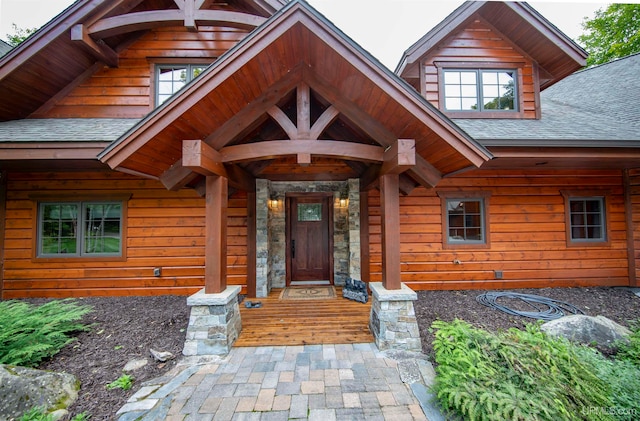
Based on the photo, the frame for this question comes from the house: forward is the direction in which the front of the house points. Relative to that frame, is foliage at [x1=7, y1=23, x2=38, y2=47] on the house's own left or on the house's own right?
on the house's own right

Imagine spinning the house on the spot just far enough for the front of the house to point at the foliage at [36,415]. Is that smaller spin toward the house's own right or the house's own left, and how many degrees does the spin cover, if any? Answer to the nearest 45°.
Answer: approximately 45° to the house's own right

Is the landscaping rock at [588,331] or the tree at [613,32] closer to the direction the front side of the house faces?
the landscaping rock

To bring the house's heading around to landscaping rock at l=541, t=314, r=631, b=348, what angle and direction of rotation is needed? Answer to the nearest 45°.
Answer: approximately 45° to its left

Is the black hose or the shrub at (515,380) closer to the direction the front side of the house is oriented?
the shrub

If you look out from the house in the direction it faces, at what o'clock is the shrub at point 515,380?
The shrub is roughly at 11 o'clock from the house.

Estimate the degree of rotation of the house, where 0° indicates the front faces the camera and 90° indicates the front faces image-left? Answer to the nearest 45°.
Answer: approximately 0°
